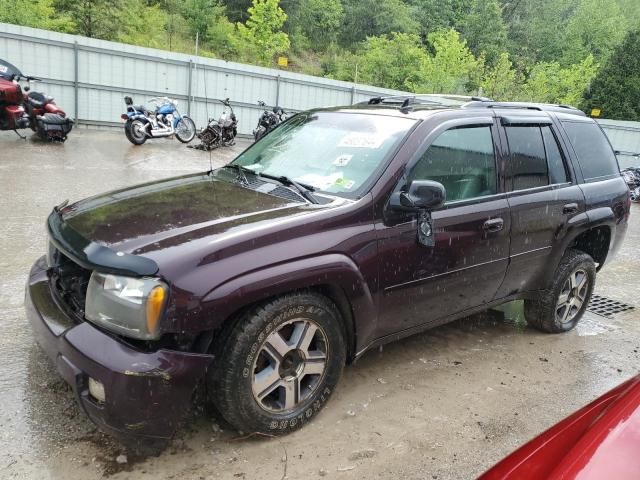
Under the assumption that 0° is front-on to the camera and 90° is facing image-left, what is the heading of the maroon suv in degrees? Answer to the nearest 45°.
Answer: approximately 45°

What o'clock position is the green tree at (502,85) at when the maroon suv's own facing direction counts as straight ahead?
The green tree is roughly at 5 o'clock from the maroon suv.

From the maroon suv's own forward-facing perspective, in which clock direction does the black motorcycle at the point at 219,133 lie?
The black motorcycle is roughly at 4 o'clock from the maroon suv.

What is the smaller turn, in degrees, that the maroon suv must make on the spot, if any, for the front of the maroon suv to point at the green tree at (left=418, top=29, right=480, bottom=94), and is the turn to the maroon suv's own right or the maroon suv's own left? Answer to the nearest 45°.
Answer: approximately 135° to the maroon suv's own right

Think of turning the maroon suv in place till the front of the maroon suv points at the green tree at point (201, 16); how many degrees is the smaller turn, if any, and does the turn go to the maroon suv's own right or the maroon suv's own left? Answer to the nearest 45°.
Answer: approximately 135° to the maroon suv's own right

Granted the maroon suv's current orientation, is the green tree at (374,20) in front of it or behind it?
behind

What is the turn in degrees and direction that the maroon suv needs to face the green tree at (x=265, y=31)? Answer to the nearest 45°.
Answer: approximately 135° to its right

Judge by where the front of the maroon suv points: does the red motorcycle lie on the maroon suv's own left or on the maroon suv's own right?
on the maroon suv's own right

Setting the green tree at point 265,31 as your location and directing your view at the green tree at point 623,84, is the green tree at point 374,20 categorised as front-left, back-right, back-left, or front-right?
front-left

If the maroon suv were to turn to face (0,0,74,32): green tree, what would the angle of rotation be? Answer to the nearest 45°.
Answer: approximately 90° to its right

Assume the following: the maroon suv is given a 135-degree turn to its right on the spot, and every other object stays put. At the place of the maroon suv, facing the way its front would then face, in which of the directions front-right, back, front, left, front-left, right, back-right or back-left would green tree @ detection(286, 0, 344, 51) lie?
front

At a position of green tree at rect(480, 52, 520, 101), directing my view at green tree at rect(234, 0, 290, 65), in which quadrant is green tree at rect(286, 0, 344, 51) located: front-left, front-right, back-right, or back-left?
front-right

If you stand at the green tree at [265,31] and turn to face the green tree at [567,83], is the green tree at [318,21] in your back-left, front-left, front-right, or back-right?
front-left
